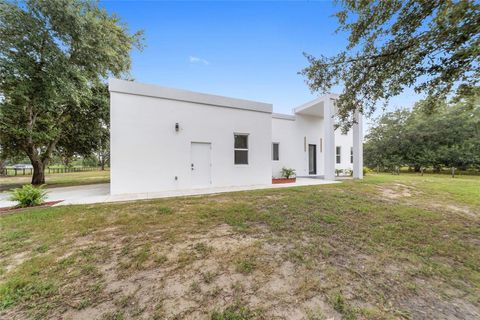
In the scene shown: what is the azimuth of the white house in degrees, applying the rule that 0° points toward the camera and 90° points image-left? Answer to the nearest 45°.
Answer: approximately 315°

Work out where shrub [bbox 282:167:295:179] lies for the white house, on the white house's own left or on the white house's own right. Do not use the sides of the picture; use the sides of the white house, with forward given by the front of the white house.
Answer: on the white house's own left

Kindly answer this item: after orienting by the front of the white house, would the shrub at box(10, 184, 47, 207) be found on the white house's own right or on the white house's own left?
on the white house's own right

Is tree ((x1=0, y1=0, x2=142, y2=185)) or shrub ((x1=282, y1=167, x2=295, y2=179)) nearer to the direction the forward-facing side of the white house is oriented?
the shrub

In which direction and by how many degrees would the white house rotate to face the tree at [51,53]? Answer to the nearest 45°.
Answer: approximately 135° to its right
